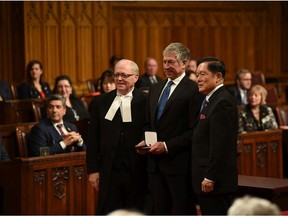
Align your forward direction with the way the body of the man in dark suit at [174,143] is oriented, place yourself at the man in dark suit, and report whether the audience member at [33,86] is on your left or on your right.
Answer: on your right

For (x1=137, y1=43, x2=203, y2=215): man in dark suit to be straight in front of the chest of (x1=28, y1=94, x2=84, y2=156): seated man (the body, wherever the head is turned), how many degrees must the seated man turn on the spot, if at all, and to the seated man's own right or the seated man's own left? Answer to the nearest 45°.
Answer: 0° — they already face them

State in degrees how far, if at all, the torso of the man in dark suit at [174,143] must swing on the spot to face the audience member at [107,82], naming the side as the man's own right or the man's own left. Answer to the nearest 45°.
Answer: approximately 135° to the man's own right

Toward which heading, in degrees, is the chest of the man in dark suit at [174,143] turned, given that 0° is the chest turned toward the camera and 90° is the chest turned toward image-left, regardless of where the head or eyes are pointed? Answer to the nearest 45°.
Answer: approximately 45°

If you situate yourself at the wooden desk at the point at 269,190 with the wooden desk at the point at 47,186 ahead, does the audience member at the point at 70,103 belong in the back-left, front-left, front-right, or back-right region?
front-right

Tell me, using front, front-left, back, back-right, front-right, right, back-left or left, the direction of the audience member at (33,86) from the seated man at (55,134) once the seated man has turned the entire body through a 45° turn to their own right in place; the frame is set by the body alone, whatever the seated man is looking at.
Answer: back

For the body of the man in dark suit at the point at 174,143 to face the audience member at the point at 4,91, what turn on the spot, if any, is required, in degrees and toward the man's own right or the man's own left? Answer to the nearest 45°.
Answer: approximately 90° to the man's own right

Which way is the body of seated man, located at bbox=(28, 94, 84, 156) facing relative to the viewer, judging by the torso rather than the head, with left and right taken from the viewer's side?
facing the viewer and to the right of the viewer

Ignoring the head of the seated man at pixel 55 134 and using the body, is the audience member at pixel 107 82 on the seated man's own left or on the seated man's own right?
on the seated man's own left

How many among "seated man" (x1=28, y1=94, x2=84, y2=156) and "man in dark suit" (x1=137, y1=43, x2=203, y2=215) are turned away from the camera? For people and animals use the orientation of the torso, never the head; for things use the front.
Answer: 0

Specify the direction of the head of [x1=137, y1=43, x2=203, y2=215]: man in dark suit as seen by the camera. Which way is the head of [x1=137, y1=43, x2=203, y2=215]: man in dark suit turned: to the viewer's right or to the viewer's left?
to the viewer's left

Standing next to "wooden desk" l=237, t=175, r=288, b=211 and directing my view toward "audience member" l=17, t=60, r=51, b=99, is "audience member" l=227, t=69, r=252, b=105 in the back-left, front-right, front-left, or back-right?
front-right
